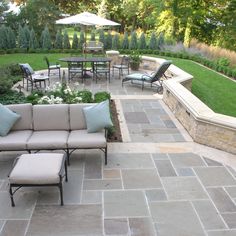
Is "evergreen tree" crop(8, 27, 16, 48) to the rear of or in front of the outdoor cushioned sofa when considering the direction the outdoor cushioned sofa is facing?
to the rear

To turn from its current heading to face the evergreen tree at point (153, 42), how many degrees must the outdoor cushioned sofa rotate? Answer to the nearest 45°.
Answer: approximately 135° to its left

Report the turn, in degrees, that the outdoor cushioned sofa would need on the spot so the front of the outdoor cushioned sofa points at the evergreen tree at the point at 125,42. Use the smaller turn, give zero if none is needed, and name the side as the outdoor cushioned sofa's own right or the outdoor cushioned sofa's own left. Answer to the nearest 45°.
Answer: approximately 180°

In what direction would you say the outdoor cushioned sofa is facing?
toward the camera

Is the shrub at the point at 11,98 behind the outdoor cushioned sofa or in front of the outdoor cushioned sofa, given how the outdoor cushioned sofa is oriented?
behind

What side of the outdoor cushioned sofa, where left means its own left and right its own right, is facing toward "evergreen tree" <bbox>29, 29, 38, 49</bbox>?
back

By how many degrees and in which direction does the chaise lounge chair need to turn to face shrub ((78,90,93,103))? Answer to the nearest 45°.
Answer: approximately 45° to its left

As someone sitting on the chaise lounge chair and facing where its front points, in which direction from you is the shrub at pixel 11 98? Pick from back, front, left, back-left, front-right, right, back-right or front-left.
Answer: front-left

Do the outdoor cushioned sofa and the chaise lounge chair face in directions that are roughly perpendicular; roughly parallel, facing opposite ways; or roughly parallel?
roughly perpendicular

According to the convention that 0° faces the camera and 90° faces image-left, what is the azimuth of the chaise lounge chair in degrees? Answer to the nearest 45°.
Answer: approximately 90°

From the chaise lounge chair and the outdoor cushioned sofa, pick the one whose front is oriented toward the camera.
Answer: the outdoor cushioned sofa

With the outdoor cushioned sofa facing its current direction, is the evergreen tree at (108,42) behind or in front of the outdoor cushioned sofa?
behind

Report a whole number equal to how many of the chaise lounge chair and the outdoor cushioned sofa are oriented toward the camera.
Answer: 1

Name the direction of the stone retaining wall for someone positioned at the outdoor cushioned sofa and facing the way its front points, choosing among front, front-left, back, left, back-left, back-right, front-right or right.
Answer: left

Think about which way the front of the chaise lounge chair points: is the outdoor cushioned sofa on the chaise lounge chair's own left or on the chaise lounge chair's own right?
on the chaise lounge chair's own left
